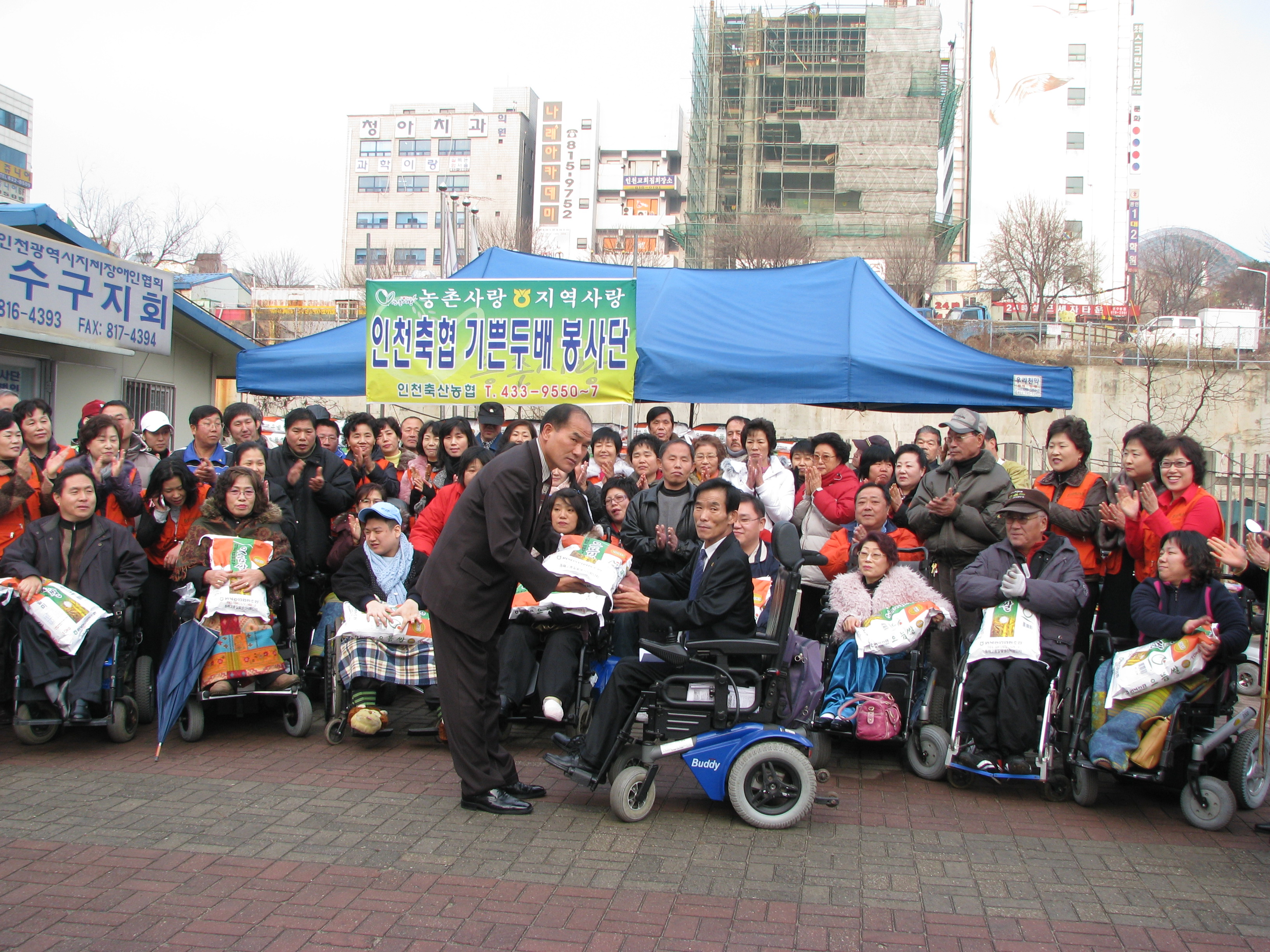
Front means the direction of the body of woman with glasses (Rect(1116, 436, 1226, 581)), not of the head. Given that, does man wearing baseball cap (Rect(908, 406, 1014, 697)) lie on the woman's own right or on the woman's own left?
on the woman's own right

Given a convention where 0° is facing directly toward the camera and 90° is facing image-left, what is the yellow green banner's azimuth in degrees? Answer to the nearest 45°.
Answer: approximately 0°

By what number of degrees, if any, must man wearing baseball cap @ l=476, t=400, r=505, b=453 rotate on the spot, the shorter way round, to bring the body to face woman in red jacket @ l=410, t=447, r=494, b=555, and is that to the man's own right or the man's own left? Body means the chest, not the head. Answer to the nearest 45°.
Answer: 0° — they already face them

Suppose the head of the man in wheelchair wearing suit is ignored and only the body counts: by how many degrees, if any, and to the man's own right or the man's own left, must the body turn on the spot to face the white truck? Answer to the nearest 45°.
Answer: approximately 135° to the man's own right

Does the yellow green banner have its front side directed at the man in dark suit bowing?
yes

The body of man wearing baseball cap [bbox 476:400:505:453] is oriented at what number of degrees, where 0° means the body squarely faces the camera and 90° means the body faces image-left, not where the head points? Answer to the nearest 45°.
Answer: approximately 0°

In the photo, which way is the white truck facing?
to the viewer's left

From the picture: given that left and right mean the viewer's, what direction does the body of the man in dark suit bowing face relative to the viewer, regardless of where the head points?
facing to the right of the viewer

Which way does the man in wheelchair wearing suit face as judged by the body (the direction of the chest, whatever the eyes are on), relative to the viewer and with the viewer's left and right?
facing to the left of the viewer

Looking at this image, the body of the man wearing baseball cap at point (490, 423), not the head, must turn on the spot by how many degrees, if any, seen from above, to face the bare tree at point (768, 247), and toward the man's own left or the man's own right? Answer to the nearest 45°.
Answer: approximately 180°

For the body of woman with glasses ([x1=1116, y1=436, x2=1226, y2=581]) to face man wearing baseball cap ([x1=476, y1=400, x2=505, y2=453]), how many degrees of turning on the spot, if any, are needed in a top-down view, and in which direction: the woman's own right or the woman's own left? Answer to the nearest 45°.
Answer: approximately 45° to the woman's own right
